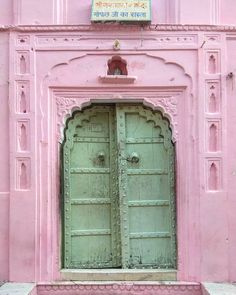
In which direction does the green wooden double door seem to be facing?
toward the camera
